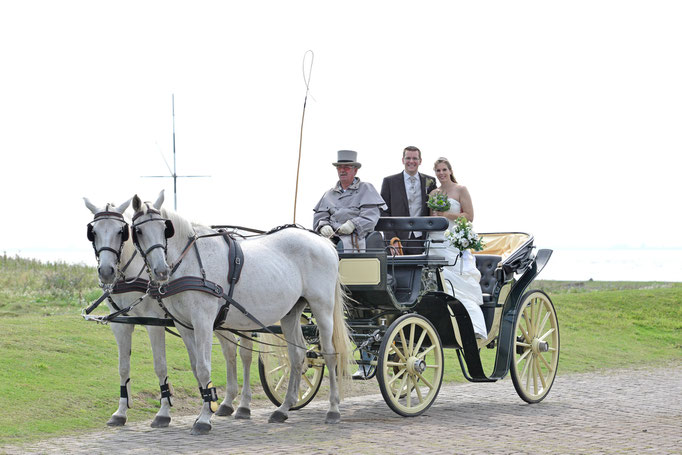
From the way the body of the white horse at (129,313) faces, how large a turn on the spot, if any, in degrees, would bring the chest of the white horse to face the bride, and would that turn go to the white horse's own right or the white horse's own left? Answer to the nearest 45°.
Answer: approximately 135° to the white horse's own left

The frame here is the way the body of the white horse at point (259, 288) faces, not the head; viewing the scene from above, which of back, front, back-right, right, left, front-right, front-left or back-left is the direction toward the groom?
back

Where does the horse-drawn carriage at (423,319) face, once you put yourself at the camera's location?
facing the viewer and to the left of the viewer

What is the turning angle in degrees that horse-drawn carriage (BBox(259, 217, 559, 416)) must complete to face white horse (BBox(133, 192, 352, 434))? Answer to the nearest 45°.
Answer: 0° — it already faces it

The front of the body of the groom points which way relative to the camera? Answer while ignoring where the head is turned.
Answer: toward the camera

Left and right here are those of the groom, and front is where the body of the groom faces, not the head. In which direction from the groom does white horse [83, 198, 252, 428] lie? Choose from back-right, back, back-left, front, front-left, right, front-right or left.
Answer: front-right

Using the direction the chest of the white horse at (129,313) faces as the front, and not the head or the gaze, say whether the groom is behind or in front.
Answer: behind

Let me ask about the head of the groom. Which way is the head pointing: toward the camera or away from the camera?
toward the camera

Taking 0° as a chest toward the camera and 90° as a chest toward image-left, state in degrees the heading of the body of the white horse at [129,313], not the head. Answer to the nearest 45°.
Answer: approximately 45°
